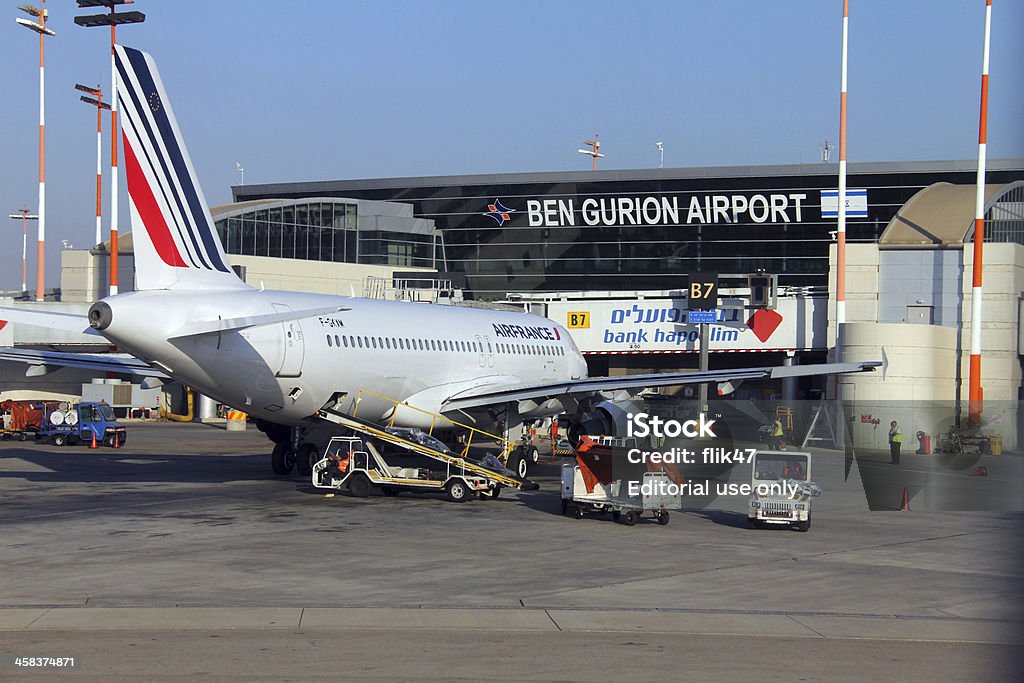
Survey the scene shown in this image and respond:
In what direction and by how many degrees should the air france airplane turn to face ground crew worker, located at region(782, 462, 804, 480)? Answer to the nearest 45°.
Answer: approximately 45° to its right

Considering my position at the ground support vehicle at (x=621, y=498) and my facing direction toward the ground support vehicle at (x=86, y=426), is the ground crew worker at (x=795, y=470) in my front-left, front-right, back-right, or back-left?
back-right

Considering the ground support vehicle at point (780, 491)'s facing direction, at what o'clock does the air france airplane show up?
The air france airplane is roughly at 3 o'clock from the ground support vehicle.

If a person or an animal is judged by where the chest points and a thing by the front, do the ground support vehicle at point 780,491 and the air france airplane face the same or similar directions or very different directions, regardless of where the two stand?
very different directions

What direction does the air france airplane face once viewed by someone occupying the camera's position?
facing away from the viewer and to the right of the viewer

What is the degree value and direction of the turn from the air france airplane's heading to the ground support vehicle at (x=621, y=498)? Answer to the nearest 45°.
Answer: approximately 45° to its right

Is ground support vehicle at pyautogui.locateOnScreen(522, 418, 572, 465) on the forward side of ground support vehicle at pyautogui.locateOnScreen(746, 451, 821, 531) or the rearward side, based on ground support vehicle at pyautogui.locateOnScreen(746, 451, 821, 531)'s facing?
on the rearward side

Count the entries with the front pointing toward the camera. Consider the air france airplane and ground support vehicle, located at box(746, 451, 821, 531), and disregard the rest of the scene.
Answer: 1

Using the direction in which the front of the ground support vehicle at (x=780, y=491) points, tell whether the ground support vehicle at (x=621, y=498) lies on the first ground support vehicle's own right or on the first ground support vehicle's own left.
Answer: on the first ground support vehicle's own right

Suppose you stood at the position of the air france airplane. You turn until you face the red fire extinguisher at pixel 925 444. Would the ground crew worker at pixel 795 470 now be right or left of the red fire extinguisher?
right

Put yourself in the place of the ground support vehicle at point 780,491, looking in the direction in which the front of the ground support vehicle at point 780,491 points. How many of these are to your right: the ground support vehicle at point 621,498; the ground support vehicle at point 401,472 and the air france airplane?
3

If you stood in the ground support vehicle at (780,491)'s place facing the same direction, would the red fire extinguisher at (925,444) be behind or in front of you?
behind

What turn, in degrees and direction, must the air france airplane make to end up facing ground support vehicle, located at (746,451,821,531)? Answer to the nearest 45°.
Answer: approximately 45° to its right

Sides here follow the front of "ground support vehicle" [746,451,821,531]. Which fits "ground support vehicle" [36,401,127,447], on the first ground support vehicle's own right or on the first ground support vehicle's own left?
on the first ground support vehicle's own right
